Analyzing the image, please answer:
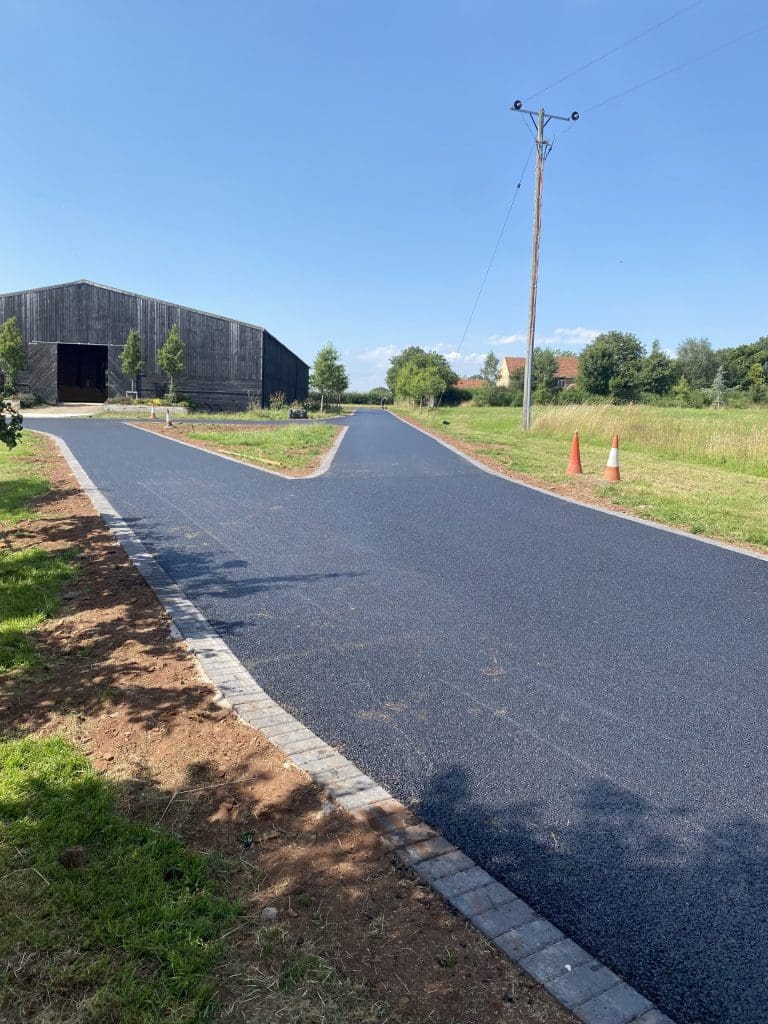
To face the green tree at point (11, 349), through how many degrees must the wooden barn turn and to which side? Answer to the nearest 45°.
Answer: approximately 90° to its right

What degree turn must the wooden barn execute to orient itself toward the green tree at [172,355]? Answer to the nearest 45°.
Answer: approximately 45° to its left

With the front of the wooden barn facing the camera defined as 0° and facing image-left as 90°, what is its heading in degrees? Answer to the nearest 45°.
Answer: approximately 0°

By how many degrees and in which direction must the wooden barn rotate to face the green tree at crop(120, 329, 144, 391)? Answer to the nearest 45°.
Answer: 0° — it already faces it

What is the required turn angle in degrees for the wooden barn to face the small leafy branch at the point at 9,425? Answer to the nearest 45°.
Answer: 0° — it already faces it
